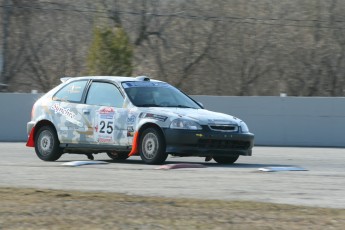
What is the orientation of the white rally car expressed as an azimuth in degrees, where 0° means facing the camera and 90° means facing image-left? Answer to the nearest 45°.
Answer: approximately 315°
